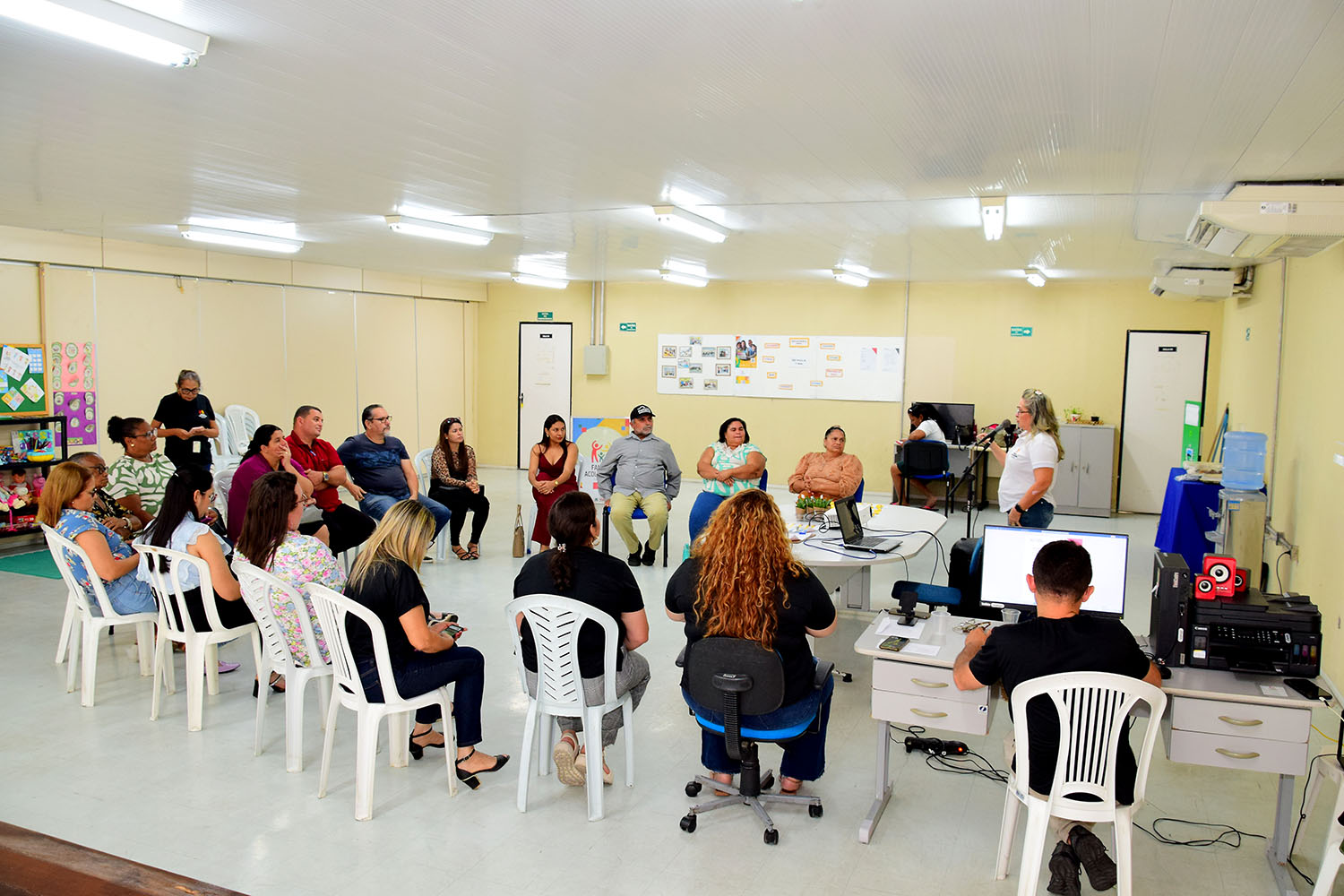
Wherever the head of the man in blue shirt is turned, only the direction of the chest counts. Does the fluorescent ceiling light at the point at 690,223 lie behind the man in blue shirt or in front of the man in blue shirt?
in front

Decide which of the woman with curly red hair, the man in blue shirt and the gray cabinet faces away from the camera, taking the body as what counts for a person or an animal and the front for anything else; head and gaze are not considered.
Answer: the woman with curly red hair

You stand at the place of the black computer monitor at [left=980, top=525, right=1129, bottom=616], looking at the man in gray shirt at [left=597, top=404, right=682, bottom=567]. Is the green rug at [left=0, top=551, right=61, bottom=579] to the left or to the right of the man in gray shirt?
left

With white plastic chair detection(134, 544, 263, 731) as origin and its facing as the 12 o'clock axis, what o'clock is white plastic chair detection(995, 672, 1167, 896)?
white plastic chair detection(995, 672, 1167, 896) is roughly at 3 o'clock from white plastic chair detection(134, 544, 263, 731).

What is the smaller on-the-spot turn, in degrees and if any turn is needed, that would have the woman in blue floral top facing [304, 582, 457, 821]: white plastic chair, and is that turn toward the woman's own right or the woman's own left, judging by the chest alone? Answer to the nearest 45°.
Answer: approximately 45° to the woman's own right

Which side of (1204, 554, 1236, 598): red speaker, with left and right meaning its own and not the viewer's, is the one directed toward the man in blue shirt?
right

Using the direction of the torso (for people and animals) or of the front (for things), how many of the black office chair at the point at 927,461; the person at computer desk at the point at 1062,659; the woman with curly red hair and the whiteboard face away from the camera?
3

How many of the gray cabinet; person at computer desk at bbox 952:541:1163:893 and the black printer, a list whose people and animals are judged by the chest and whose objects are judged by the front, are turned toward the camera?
2

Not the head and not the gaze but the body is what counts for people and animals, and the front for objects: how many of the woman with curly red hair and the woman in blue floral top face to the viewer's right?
1

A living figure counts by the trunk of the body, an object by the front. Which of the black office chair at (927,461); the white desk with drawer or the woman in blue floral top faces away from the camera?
the black office chair
